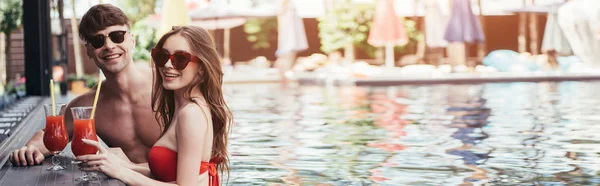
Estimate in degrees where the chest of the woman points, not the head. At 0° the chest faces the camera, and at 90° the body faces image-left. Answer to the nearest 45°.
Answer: approximately 90°

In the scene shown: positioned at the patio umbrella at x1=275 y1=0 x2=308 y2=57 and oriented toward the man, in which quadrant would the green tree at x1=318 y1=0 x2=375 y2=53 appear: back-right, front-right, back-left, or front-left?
back-left

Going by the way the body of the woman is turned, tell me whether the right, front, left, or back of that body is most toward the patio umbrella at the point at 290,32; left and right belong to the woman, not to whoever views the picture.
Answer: right

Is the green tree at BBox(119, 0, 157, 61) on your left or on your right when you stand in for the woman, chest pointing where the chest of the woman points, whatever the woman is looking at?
on your right

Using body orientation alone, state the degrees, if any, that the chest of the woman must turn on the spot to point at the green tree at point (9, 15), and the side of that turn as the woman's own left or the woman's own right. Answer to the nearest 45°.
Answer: approximately 90° to the woman's own right

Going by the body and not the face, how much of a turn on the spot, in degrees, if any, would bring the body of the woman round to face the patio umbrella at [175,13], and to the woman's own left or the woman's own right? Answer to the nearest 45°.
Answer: approximately 90° to the woman's own right
